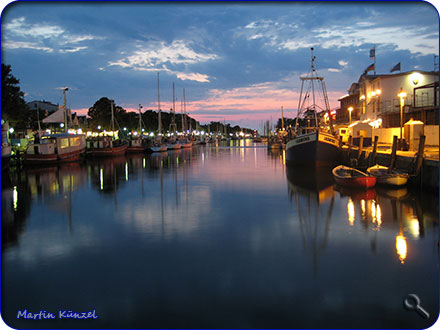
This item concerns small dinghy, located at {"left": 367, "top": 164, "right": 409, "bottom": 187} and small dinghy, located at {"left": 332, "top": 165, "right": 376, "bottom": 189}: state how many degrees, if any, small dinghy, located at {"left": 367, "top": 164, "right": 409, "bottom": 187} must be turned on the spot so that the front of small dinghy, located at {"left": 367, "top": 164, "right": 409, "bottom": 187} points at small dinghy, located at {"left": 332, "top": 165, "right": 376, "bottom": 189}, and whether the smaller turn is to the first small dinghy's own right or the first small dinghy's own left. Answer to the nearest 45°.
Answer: approximately 45° to the first small dinghy's own left

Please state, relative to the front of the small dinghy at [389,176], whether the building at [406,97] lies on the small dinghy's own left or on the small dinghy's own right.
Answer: on the small dinghy's own right

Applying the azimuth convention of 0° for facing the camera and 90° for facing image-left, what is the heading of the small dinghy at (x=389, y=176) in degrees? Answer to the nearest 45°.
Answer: approximately 135°
